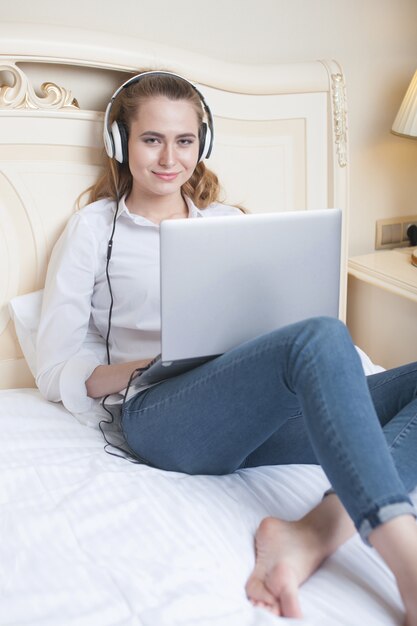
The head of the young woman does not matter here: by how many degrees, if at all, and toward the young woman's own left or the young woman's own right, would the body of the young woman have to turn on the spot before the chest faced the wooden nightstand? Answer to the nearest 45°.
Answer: approximately 90° to the young woman's own left

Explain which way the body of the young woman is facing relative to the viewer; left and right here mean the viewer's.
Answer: facing the viewer and to the right of the viewer

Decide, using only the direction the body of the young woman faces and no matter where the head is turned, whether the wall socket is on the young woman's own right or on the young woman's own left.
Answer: on the young woman's own left

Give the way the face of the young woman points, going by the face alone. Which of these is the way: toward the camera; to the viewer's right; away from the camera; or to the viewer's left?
toward the camera

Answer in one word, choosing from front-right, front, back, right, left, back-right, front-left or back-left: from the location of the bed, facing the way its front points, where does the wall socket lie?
back-left

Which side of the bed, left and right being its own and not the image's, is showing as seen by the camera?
front
